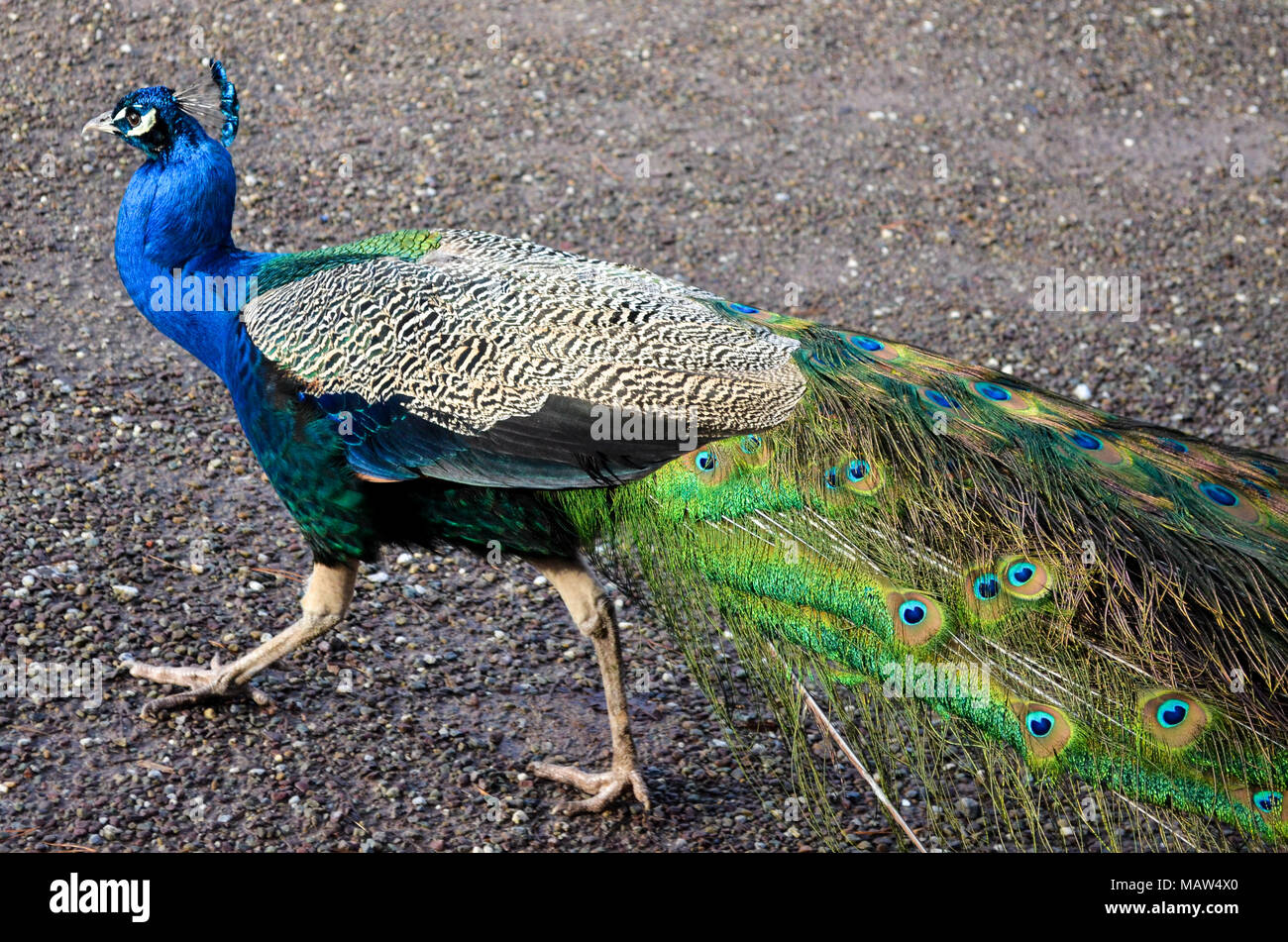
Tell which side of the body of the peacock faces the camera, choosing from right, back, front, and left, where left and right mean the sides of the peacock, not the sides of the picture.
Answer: left
